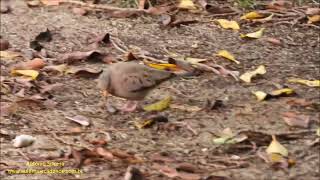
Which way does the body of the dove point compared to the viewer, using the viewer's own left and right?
facing to the left of the viewer

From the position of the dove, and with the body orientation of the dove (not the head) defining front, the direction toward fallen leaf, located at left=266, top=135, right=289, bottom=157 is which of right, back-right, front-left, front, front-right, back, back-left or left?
back-left

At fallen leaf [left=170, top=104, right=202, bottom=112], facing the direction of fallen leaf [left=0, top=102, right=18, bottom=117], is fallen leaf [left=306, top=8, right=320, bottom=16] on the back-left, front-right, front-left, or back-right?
back-right

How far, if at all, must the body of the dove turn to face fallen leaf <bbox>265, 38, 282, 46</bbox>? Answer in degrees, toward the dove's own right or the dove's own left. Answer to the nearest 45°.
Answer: approximately 135° to the dove's own right

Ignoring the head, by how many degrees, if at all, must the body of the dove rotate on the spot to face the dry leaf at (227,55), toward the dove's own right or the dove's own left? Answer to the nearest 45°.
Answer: approximately 135° to the dove's own right

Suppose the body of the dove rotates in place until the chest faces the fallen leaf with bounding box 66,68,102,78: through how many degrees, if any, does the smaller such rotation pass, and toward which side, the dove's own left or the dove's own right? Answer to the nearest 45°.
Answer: approximately 45° to the dove's own right

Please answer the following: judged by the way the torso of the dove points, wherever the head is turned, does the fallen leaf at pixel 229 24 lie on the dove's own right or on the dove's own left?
on the dove's own right

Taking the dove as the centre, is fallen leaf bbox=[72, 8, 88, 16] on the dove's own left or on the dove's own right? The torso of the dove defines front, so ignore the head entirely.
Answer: on the dove's own right

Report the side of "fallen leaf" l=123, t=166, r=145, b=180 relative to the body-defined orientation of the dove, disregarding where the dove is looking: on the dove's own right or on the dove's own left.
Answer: on the dove's own left

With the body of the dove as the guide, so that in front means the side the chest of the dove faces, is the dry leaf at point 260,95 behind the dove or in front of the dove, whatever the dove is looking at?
behind
